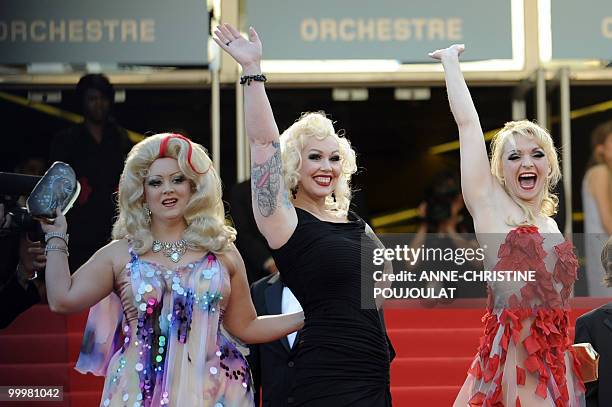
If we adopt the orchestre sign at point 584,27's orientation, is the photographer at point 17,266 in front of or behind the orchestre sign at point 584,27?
in front

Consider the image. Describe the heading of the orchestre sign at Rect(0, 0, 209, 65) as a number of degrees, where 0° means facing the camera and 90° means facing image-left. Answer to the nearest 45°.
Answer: approximately 0°

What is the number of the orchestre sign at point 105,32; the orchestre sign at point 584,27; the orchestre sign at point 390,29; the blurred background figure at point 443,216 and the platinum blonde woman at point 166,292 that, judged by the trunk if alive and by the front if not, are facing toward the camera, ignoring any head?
5

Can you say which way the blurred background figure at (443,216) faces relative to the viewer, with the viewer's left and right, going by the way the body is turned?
facing the viewer

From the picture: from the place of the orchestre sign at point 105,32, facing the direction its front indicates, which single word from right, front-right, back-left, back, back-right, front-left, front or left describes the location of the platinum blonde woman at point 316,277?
front

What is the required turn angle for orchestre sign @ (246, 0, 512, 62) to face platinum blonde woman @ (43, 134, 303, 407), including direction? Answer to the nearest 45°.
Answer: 0° — it already faces them

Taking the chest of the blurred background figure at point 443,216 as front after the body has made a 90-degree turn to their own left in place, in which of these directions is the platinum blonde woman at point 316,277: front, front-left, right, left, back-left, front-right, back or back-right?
right

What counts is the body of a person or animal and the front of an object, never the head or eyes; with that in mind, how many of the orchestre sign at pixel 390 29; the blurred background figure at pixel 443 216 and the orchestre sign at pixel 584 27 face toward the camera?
3

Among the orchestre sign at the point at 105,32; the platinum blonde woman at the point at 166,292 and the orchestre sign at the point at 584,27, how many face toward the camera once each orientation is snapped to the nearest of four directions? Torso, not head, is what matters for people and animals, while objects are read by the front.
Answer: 3

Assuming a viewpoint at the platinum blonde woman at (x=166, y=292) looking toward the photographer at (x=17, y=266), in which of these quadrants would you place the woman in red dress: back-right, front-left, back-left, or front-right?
back-right

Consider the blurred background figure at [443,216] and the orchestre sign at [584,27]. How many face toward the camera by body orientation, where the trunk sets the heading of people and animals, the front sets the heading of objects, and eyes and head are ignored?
2

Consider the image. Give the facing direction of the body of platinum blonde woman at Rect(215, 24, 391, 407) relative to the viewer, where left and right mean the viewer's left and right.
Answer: facing the viewer and to the right of the viewer

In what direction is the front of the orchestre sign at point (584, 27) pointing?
toward the camera

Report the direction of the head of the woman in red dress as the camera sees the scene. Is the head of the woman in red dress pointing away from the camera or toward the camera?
toward the camera

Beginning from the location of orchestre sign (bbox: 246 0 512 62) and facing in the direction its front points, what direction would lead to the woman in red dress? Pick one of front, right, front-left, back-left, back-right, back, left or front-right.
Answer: front
